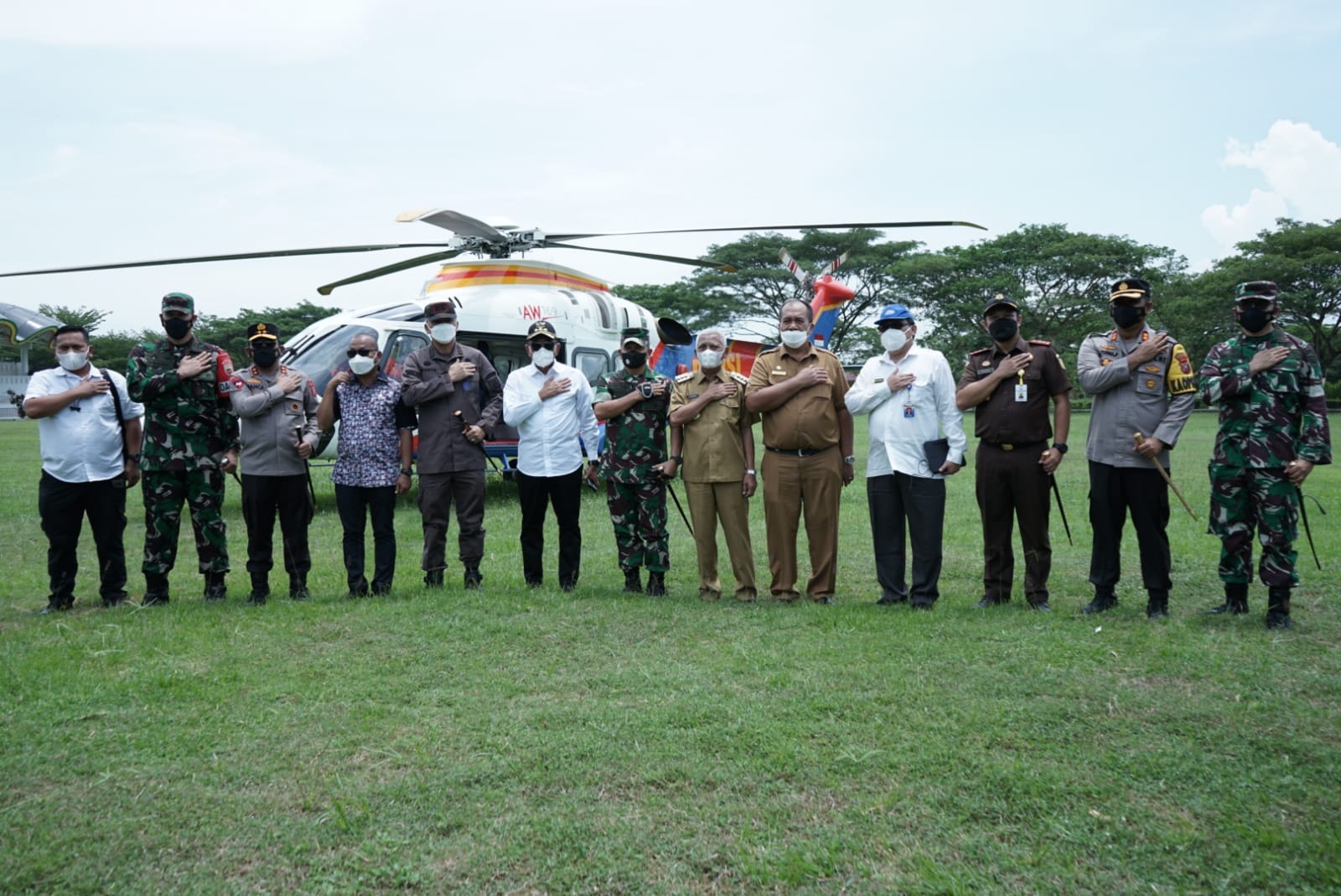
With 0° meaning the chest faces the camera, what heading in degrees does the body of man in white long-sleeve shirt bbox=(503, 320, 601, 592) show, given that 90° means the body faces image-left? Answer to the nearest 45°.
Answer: approximately 0°

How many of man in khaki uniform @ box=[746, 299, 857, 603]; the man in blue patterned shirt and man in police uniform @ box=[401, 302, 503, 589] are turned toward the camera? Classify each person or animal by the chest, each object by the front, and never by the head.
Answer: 3

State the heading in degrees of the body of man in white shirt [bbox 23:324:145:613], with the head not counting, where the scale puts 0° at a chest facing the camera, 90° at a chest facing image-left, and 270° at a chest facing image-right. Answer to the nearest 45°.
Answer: approximately 0°

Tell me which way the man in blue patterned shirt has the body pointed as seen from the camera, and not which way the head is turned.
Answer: toward the camera

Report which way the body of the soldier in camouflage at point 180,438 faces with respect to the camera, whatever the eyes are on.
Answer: toward the camera

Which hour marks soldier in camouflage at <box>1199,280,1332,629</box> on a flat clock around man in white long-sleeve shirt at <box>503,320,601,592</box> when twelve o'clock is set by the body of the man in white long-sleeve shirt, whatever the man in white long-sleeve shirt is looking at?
The soldier in camouflage is roughly at 10 o'clock from the man in white long-sleeve shirt.

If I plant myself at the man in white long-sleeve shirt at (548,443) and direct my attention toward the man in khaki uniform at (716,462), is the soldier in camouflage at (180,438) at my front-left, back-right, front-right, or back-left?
back-right

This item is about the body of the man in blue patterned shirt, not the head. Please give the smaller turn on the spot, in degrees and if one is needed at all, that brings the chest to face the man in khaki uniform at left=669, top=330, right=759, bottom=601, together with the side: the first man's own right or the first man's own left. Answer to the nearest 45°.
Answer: approximately 90° to the first man's own left

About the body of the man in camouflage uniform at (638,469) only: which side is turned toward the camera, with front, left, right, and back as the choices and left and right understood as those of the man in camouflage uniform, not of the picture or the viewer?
front
